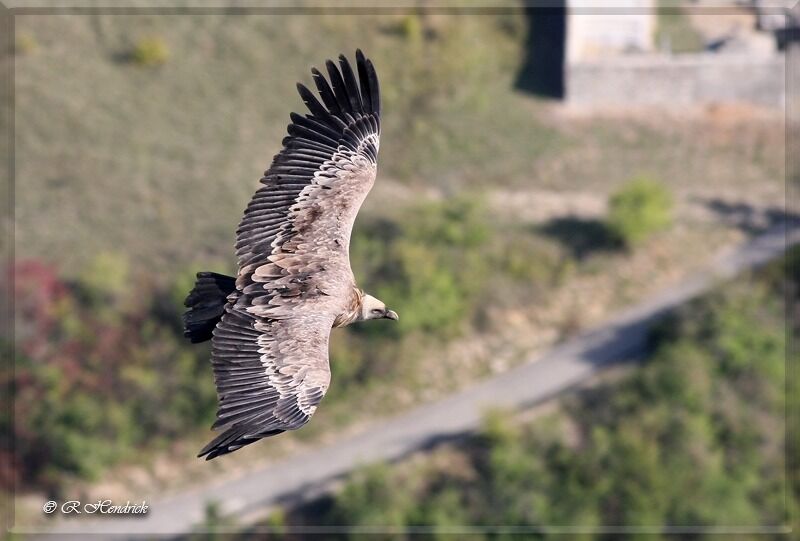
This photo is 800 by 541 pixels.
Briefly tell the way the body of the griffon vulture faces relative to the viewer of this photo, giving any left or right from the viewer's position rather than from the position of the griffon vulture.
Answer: facing to the right of the viewer

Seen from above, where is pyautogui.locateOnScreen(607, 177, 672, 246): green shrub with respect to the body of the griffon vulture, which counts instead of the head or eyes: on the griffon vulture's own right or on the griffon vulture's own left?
on the griffon vulture's own left

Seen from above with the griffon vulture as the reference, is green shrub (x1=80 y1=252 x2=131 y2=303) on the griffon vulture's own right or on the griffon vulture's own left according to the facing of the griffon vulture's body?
on the griffon vulture's own left

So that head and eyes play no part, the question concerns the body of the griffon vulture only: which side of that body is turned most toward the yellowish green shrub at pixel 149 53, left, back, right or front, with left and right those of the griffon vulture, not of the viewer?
left
